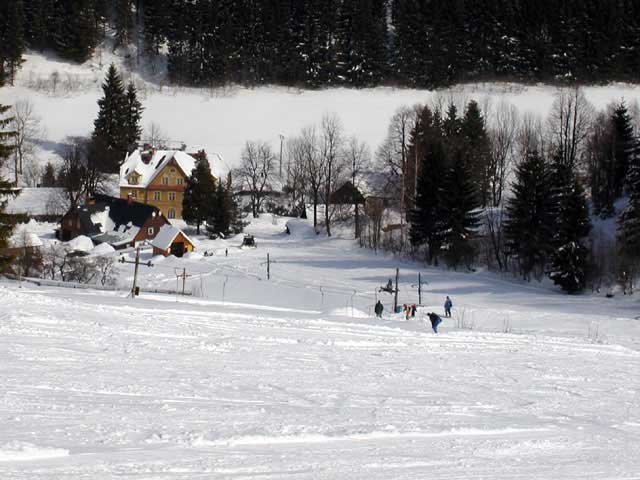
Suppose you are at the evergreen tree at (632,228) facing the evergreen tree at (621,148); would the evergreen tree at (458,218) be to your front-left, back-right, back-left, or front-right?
front-left

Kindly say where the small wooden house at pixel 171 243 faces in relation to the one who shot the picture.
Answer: facing the viewer and to the right of the viewer

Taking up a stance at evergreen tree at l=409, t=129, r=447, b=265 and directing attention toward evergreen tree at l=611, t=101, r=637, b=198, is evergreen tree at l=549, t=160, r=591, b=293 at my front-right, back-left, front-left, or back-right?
front-right

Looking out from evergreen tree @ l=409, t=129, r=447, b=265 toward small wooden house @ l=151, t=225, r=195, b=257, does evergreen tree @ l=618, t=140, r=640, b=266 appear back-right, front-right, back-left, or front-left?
back-left

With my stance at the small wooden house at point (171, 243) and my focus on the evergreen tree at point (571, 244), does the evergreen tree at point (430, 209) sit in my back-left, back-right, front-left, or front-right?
front-left

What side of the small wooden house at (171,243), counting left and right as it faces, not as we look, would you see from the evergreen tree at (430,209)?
front

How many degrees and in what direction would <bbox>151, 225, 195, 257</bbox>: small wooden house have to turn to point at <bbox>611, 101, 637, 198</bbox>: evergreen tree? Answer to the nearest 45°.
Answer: approximately 45° to its left

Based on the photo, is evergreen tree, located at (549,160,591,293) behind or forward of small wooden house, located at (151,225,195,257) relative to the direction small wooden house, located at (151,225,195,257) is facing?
forward

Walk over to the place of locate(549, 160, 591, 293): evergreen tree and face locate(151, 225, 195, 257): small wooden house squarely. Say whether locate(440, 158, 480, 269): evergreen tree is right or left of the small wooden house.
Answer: right

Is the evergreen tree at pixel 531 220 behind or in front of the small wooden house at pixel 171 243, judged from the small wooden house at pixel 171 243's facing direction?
in front
